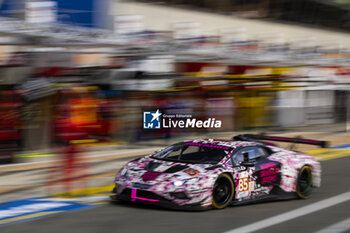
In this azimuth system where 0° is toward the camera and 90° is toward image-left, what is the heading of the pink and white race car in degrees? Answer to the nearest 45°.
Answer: approximately 45°
